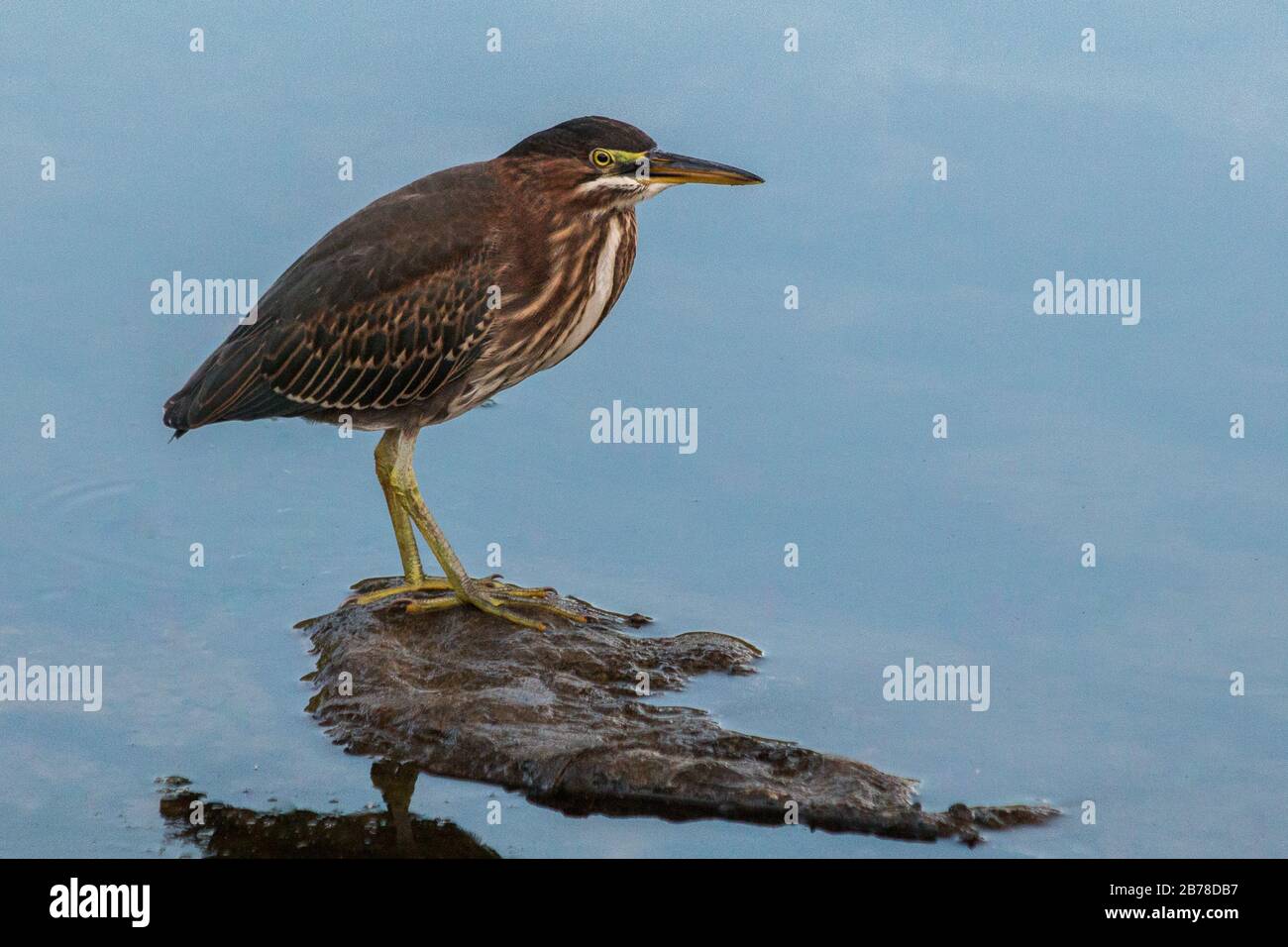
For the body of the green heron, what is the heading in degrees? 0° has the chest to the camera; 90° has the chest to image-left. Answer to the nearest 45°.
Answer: approximately 270°
